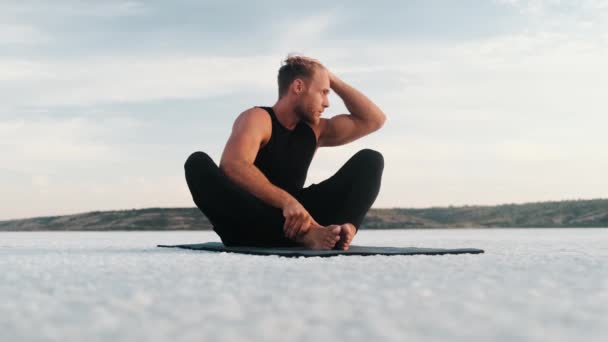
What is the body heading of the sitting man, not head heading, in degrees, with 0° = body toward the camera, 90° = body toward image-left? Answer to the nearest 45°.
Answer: approximately 315°

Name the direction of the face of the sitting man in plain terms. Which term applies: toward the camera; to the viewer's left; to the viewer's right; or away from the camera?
to the viewer's right
